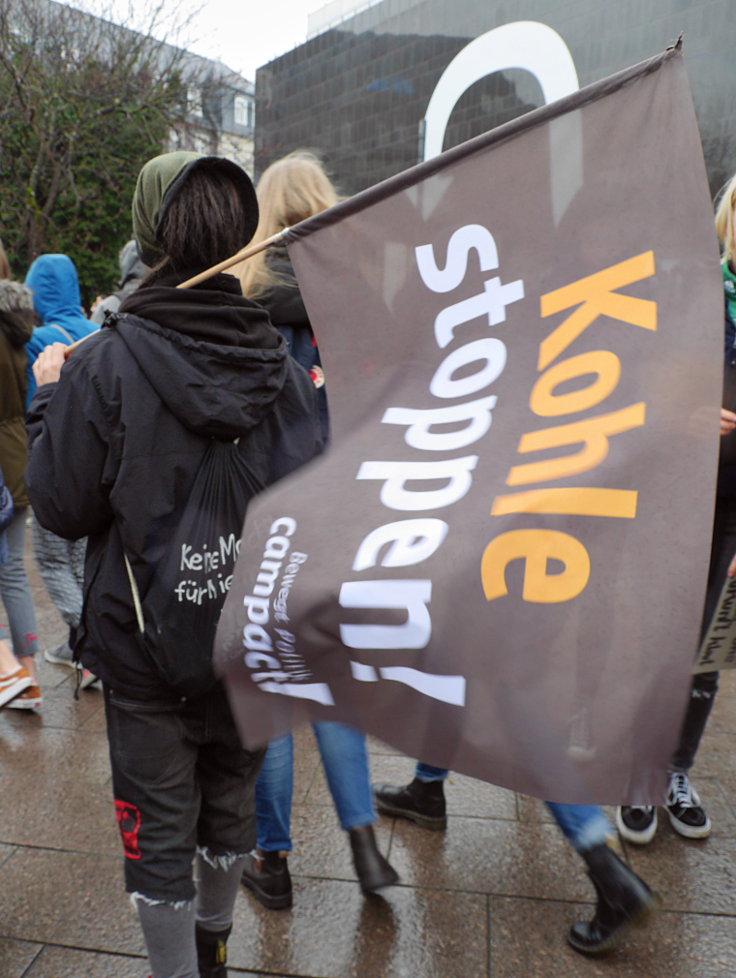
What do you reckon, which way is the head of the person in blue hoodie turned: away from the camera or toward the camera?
away from the camera

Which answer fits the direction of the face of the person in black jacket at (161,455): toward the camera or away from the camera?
away from the camera

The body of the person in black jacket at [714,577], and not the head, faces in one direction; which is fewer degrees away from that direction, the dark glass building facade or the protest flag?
the protest flag

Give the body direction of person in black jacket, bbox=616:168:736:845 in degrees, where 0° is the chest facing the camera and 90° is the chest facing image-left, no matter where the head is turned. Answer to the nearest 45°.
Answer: approximately 0°

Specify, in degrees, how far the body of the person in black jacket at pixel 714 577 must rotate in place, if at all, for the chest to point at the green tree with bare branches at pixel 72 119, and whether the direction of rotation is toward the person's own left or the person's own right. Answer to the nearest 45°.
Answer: approximately 135° to the person's own right

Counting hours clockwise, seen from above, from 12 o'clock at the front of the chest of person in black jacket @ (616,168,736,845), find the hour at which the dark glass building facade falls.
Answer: The dark glass building facade is roughly at 5 o'clock from the person in black jacket.

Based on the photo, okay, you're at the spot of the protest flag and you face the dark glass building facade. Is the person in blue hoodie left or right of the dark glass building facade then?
left

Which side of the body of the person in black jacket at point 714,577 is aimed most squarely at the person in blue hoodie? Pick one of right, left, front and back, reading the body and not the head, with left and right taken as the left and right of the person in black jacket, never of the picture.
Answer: right

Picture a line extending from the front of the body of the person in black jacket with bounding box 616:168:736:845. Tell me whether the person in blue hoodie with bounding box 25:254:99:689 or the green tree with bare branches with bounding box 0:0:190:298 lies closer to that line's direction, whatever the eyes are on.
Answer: the person in blue hoodie

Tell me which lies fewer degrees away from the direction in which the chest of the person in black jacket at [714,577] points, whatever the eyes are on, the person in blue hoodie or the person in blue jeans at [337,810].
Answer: the person in blue jeans

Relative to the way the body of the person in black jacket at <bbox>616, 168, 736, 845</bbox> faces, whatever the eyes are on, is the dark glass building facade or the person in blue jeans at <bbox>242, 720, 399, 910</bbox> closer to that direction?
the person in blue jeans
